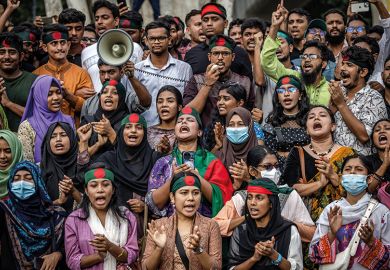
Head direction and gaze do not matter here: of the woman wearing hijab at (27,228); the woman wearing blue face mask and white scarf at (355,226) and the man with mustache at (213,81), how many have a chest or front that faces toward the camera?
3

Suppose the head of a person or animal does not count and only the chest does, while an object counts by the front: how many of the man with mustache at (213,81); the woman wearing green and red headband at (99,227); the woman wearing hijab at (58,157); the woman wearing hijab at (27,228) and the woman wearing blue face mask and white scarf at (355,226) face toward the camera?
5

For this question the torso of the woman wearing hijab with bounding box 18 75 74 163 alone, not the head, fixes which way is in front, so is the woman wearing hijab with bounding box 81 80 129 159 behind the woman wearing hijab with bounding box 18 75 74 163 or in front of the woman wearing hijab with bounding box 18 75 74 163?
in front

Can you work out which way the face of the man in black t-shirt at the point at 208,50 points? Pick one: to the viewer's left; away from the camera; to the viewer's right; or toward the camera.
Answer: toward the camera

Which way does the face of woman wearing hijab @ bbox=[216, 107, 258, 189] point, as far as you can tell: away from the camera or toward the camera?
toward the camera

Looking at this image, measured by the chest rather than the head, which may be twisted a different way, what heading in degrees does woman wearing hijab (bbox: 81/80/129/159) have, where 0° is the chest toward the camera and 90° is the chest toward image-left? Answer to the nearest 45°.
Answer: approximately 45°

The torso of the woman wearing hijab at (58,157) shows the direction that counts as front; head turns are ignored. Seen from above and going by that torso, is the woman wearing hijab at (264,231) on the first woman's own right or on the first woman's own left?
on the first woman's own left

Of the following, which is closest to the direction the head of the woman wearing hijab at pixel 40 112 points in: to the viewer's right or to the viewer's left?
to the viewer's right

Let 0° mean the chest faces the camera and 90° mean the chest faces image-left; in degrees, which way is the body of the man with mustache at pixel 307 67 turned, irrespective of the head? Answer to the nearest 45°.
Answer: approximately 45°

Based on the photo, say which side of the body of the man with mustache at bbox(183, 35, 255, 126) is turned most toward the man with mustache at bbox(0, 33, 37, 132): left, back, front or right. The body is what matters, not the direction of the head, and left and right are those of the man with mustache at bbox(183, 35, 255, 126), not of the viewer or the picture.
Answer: right

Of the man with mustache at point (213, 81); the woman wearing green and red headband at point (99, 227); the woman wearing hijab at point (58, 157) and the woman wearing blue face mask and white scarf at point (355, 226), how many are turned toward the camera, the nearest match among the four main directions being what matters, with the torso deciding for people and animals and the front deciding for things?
4

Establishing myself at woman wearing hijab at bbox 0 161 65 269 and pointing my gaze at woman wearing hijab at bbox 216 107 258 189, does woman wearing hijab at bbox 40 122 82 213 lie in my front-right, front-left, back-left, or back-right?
front-left

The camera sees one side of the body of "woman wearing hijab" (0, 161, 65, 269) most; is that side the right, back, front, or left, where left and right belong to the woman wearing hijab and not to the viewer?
front

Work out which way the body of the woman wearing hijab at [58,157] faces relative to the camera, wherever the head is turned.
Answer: toward the camera

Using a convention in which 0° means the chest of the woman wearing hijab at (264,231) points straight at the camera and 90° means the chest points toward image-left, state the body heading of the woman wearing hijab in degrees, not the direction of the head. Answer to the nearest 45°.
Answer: approximately 45°

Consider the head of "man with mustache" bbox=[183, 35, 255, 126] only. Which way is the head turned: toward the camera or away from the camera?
toward the camera
